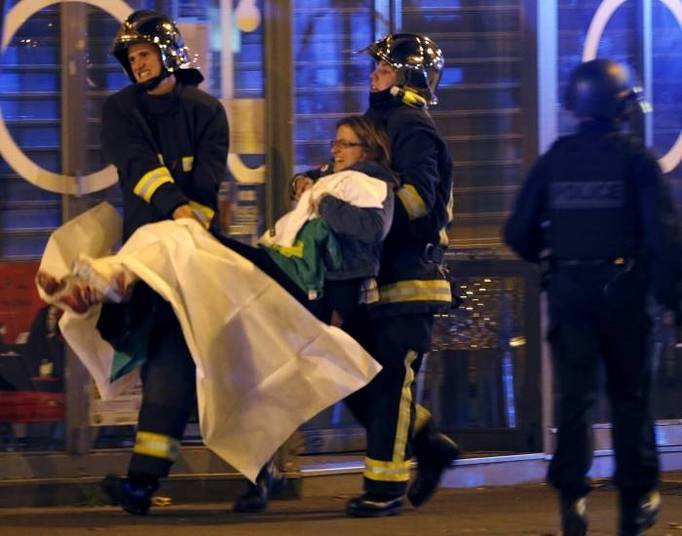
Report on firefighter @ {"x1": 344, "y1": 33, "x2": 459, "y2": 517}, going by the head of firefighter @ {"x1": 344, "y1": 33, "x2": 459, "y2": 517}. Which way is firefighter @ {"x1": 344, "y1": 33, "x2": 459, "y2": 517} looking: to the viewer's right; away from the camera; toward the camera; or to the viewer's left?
to the viewer's left

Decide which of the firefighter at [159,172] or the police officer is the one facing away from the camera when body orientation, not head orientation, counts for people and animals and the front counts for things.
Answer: the police officer

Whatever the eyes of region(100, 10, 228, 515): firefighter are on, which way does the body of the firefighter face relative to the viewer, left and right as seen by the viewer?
facing the viewer and to the left of the viewer

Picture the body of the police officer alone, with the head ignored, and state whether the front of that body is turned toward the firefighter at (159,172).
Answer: no

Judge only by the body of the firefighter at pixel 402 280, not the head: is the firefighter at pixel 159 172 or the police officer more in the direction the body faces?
the firefighter

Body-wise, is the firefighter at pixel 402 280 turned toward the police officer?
no

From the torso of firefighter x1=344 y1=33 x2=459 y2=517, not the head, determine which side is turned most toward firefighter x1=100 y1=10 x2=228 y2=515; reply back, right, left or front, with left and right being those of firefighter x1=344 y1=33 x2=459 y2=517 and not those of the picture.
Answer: front

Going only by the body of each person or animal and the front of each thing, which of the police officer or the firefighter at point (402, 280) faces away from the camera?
the police officer

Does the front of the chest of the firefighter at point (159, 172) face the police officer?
no

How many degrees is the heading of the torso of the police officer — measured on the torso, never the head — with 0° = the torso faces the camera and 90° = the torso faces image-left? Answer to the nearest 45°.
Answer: approximately 180°

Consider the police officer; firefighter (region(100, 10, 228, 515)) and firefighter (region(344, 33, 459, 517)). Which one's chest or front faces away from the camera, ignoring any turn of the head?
the police officer
